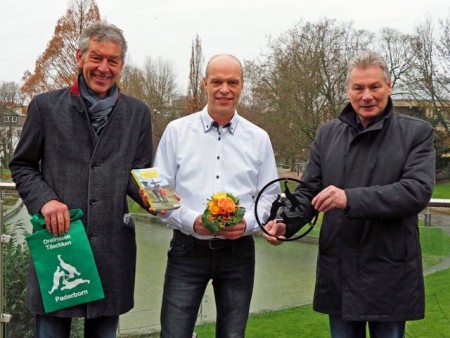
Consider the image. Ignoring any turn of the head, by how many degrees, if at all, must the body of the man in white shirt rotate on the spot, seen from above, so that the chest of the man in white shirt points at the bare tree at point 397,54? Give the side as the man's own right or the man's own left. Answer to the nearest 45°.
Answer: approximately 180°

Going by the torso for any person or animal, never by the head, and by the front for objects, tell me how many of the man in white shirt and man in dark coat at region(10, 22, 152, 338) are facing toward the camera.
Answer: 2

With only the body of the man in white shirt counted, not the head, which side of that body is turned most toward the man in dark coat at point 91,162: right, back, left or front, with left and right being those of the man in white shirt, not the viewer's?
right

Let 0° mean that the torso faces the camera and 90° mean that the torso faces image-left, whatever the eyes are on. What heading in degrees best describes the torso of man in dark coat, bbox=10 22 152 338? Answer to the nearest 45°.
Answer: approximately 0°

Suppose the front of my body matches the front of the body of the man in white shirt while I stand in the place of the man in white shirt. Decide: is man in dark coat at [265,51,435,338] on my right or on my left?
on my left

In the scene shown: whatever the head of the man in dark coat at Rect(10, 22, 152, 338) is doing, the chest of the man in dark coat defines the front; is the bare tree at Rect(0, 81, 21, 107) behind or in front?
behind

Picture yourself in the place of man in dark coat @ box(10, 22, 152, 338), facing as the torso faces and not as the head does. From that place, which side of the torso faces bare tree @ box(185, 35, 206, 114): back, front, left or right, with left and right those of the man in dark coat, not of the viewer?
back

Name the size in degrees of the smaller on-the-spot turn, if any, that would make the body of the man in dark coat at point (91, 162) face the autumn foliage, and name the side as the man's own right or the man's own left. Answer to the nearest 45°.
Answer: approximately 180°

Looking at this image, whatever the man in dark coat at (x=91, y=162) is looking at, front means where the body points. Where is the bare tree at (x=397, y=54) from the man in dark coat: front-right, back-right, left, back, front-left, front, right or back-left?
back-left
